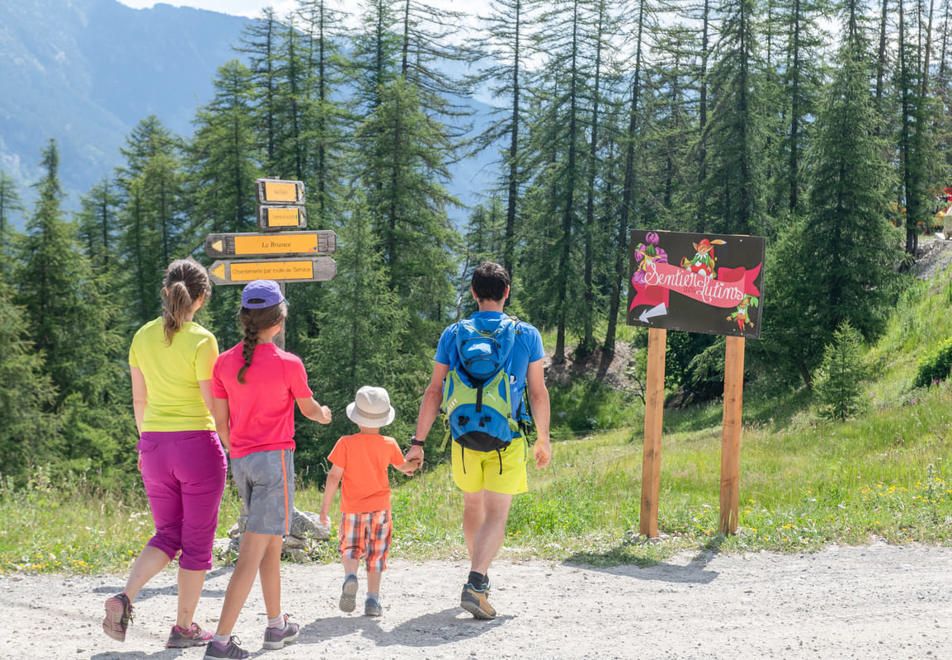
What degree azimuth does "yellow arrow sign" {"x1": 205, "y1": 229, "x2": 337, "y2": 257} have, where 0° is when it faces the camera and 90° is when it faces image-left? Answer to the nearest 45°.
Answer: approximately 0°

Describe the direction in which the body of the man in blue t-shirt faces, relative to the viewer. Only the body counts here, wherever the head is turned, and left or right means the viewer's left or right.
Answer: facing away from the viewer

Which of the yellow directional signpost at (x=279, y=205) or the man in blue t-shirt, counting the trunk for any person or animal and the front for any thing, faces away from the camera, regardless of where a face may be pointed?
the man in blue t-shirt

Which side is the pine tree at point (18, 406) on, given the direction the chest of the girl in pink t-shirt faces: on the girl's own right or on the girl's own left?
on the girl's own left

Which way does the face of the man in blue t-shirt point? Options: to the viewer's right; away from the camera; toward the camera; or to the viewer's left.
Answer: away from the camera

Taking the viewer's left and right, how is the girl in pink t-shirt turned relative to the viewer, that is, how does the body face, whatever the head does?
facing away from the viewer and to the right of the viewer

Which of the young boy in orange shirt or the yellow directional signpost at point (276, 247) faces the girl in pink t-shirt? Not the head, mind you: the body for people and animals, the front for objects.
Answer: the yellow directional signpost

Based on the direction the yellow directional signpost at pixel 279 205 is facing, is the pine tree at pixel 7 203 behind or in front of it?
behind

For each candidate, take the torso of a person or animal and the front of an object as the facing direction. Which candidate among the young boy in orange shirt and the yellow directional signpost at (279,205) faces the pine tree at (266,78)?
the young boy in orange shirt
